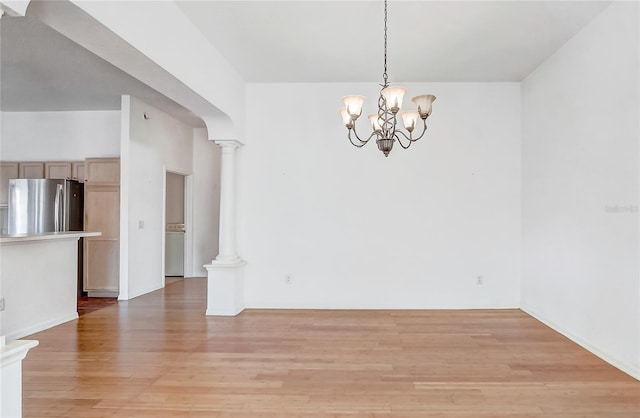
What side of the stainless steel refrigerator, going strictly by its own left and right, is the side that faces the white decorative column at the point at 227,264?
left

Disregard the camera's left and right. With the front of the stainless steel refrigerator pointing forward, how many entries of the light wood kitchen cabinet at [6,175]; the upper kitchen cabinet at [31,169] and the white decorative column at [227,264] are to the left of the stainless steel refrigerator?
1

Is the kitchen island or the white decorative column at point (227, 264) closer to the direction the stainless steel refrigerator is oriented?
the kitchen island

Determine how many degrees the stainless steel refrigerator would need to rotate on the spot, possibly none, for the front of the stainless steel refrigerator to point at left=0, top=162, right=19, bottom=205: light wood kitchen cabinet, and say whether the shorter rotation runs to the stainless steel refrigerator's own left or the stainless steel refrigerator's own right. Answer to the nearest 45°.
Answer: approximately 135° to the stainless steel refrigerator's own right

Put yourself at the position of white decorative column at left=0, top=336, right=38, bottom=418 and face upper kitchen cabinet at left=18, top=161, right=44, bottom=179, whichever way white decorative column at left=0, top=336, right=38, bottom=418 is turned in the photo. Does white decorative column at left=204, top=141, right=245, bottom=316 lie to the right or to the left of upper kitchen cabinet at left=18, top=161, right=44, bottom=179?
right

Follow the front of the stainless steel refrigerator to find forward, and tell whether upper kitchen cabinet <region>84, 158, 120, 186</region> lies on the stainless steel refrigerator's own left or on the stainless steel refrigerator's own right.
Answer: on the stainless steel refrigerator's own left

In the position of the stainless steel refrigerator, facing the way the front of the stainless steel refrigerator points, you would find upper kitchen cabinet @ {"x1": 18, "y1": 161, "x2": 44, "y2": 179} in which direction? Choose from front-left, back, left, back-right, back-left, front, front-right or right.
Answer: back-right

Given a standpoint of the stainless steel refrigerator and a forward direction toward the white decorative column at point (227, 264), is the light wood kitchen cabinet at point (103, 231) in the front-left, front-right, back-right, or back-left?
front-left

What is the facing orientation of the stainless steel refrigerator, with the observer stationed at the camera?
facing the viewer and to the left of the viewer

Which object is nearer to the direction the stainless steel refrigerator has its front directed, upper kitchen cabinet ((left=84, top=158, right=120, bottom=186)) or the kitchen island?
the kitchen island

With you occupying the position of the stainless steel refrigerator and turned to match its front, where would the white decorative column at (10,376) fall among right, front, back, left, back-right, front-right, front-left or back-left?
front-left
